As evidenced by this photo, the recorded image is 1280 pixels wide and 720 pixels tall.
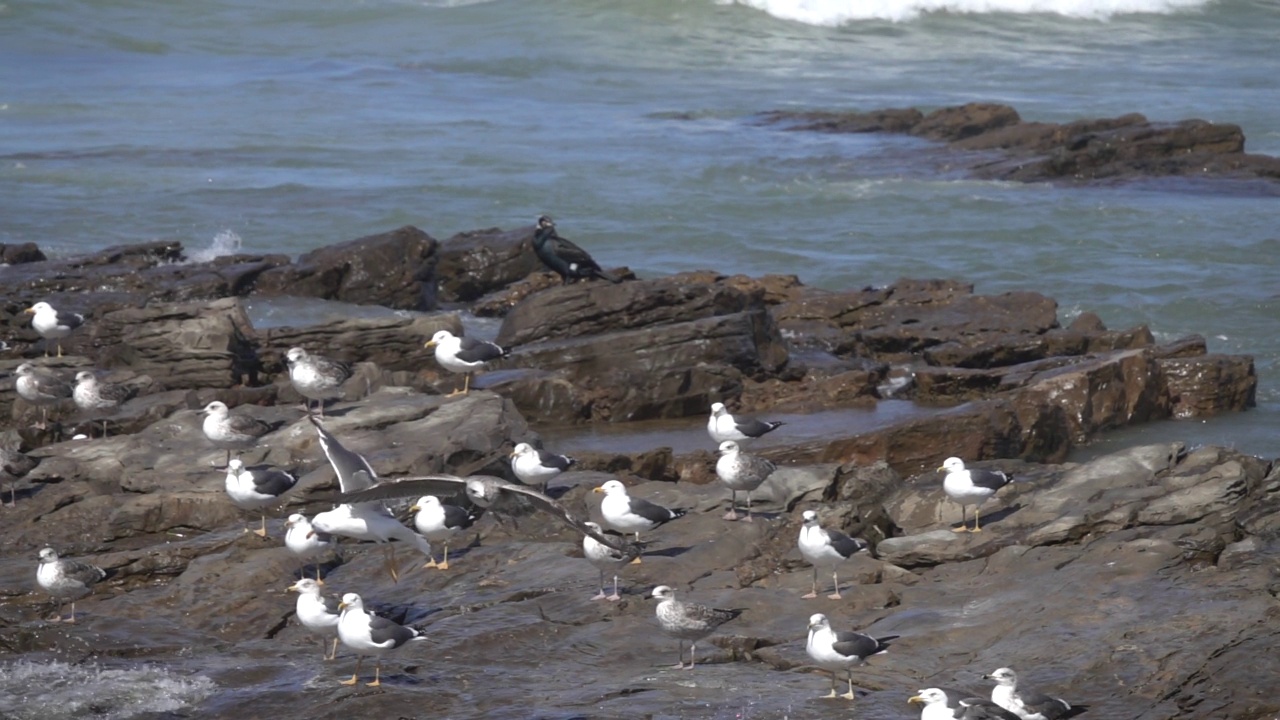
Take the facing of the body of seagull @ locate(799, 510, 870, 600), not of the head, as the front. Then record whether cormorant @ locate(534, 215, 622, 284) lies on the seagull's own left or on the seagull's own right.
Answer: on the seagull's own right

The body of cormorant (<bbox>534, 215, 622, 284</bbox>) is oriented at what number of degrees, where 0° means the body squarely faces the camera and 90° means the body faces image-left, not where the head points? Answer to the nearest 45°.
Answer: approximately 90°

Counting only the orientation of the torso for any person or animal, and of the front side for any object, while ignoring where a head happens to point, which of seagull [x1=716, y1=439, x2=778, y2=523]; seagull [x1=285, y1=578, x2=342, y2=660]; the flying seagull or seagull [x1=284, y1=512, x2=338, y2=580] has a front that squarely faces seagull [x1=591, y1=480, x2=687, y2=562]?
seagull [x1=716, y1=439, x2=778, y2=523]

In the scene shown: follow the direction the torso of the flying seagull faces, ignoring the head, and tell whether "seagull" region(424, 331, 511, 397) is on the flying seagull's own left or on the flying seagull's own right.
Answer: on the flying seagull's own right

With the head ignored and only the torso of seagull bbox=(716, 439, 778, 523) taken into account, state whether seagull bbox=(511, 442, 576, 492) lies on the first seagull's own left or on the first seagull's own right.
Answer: on the first seagull's own right

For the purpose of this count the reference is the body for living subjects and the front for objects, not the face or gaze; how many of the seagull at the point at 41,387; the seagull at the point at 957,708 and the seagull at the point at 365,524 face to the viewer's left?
3

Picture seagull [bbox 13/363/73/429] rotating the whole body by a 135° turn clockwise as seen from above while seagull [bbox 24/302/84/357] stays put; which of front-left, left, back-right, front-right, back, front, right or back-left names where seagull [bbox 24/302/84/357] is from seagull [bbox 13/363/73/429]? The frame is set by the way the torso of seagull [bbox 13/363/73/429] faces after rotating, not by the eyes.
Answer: front-left

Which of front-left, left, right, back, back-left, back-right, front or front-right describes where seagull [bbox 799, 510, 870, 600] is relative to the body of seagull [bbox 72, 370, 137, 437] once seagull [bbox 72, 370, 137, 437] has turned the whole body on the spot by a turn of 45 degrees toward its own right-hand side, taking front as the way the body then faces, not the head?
back

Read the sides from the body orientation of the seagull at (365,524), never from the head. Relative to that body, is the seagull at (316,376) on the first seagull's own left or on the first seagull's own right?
on the first seagull's own right

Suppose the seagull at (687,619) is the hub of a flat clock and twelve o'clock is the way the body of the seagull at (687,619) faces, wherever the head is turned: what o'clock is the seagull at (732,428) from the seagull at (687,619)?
the seagull at (732,428) is roughly at 3 o'clock from the seagull at (687,619).

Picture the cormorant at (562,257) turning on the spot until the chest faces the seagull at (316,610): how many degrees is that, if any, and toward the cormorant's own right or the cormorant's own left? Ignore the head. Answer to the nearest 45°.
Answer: approximately 90° to the cormorant's own left

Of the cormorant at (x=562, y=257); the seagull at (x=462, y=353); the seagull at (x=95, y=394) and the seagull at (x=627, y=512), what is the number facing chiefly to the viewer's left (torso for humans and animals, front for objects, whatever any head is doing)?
4

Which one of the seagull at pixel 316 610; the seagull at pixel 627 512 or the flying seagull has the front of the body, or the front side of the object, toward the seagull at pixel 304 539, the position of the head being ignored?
the seagull at pixel 627 512

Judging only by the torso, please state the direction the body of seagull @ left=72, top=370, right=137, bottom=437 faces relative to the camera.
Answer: to the viewer's left

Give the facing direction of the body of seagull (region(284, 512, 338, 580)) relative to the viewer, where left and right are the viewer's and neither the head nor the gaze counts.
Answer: facing the viewer and to the left of the viewer

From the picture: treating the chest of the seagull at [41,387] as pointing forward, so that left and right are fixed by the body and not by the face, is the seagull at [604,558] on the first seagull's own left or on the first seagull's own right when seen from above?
on the first seagull's own left

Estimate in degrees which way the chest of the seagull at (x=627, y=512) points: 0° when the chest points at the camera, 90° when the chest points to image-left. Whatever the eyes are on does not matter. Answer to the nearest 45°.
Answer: approximately 90°

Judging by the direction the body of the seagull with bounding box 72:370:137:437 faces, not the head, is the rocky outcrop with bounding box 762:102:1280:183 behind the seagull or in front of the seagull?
behind

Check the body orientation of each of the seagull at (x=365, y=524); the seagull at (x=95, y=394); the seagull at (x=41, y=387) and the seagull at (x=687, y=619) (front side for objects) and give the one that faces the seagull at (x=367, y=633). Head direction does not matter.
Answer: the seagull at (x=687, y=619)
